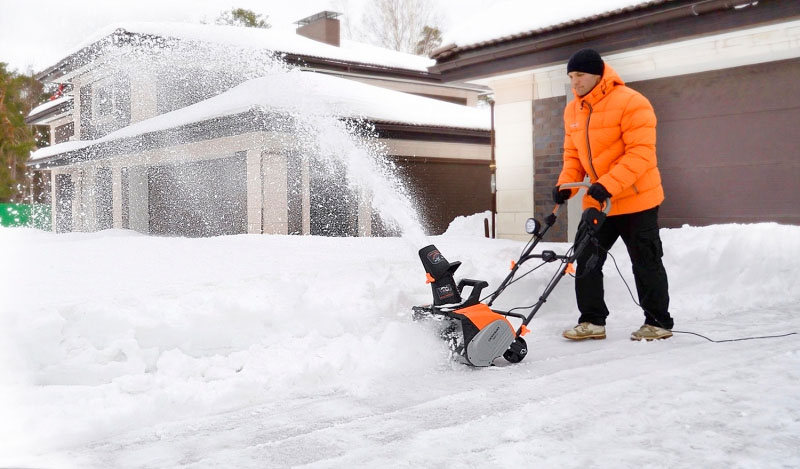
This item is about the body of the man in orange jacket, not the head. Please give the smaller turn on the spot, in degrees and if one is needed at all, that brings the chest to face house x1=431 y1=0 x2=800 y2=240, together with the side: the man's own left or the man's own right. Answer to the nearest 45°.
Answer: approximately 135° to the man's own right

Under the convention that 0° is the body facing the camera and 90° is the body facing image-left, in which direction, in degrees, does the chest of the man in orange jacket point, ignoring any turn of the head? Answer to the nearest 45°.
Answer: approximately 45°

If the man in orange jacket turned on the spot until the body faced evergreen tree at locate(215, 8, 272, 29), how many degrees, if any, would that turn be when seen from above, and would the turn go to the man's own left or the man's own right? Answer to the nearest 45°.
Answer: approximately 90° to the man's own right

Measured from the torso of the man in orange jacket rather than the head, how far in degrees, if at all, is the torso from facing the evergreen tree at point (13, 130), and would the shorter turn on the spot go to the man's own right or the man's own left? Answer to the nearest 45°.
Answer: approximately 90° to the man's own right

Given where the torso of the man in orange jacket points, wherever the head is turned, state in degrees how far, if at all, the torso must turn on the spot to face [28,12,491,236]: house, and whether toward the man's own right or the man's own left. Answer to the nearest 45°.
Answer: approximately 90° to the man's own right

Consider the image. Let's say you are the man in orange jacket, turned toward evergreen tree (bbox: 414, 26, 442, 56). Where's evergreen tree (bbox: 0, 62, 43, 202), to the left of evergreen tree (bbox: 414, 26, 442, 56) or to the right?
left

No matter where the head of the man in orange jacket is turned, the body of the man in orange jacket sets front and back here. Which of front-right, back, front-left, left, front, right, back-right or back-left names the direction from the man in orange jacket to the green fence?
right

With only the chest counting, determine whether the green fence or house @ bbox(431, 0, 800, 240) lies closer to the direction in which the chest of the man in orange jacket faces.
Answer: the green fence
